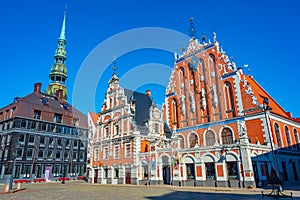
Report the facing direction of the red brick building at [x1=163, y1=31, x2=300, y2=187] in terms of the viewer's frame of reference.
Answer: facing the viewer and to the left of the viewer
